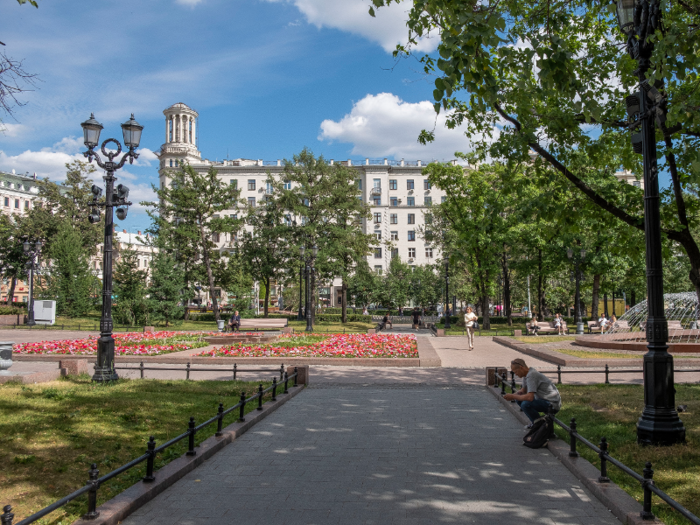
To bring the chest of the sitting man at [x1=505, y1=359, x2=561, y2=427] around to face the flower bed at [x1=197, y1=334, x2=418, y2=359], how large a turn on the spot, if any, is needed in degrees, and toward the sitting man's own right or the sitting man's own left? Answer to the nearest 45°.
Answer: approximately 45° to the sitting man's own right

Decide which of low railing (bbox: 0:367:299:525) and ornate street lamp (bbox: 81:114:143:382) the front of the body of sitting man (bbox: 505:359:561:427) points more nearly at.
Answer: the ornate street lamp

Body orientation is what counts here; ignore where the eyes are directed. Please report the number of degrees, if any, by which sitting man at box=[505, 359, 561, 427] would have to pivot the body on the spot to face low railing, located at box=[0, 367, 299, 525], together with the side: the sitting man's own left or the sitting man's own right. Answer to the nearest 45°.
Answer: approximately 45° to the sitting man's own left

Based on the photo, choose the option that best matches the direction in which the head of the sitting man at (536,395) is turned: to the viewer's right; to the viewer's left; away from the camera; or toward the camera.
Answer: to the viewer's left

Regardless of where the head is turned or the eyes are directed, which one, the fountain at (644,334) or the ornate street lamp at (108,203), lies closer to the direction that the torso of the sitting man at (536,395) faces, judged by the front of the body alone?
the ornate street lamp

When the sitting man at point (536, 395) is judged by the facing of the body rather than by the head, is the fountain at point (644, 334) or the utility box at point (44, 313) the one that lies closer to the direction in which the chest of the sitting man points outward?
the utility box

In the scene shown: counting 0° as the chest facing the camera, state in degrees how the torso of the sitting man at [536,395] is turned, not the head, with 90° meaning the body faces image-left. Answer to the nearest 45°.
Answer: approximately 90°

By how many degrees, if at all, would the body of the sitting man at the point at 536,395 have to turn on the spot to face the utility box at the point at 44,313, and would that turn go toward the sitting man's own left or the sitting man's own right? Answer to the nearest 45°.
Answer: approximately 45° to the sitting man's own right

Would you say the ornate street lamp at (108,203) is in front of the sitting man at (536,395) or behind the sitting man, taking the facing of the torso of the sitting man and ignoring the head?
in front

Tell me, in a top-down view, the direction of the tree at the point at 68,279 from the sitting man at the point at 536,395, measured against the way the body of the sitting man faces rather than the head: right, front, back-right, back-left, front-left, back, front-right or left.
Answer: front-right
